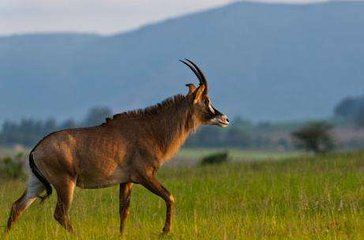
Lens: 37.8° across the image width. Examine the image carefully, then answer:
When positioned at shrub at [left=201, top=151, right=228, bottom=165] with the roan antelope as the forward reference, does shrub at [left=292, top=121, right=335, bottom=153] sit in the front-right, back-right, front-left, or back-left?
back-left

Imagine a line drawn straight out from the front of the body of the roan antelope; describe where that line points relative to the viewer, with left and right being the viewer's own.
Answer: facing to the right of the viewer
